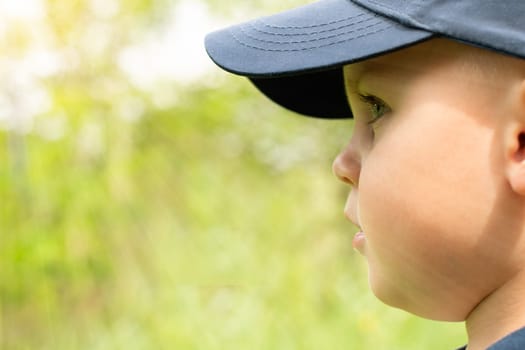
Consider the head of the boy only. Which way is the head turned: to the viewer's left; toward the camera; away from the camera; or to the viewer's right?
to the viewer's left
